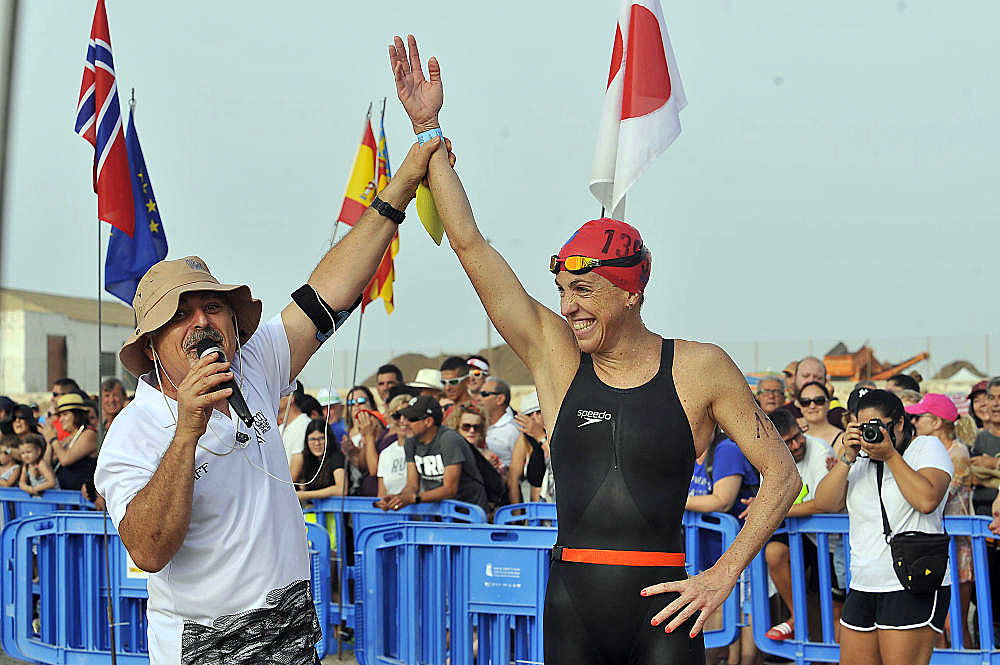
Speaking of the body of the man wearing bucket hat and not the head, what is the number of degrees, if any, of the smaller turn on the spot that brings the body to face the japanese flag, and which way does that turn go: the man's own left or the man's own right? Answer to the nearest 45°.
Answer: approximately 90° to the man's own left

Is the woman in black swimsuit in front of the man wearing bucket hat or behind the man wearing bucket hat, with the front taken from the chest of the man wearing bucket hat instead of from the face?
in front

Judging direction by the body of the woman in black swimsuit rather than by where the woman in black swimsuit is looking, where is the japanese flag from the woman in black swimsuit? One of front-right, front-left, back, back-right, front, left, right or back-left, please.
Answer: back

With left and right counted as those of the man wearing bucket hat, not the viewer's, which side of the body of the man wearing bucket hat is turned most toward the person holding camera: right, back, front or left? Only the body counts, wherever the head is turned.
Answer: left

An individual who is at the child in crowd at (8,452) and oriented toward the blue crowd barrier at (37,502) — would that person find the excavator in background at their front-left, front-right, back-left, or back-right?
back-left

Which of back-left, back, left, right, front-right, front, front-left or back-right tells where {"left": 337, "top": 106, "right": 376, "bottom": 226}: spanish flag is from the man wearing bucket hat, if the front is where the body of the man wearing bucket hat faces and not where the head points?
back-left

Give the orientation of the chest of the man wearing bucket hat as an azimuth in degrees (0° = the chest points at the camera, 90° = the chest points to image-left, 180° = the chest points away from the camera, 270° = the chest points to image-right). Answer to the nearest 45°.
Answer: approximately 315°

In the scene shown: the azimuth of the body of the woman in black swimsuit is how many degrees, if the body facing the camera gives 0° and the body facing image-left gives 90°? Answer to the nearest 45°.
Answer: approximately 0°

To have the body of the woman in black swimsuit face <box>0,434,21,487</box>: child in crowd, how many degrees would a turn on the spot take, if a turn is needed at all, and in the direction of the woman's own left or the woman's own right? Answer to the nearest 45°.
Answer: approximately 135° to the woman's own right

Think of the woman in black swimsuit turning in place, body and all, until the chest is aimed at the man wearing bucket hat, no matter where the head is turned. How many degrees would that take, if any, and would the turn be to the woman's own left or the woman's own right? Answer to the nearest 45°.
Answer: approximately 90° to the woman's own right
